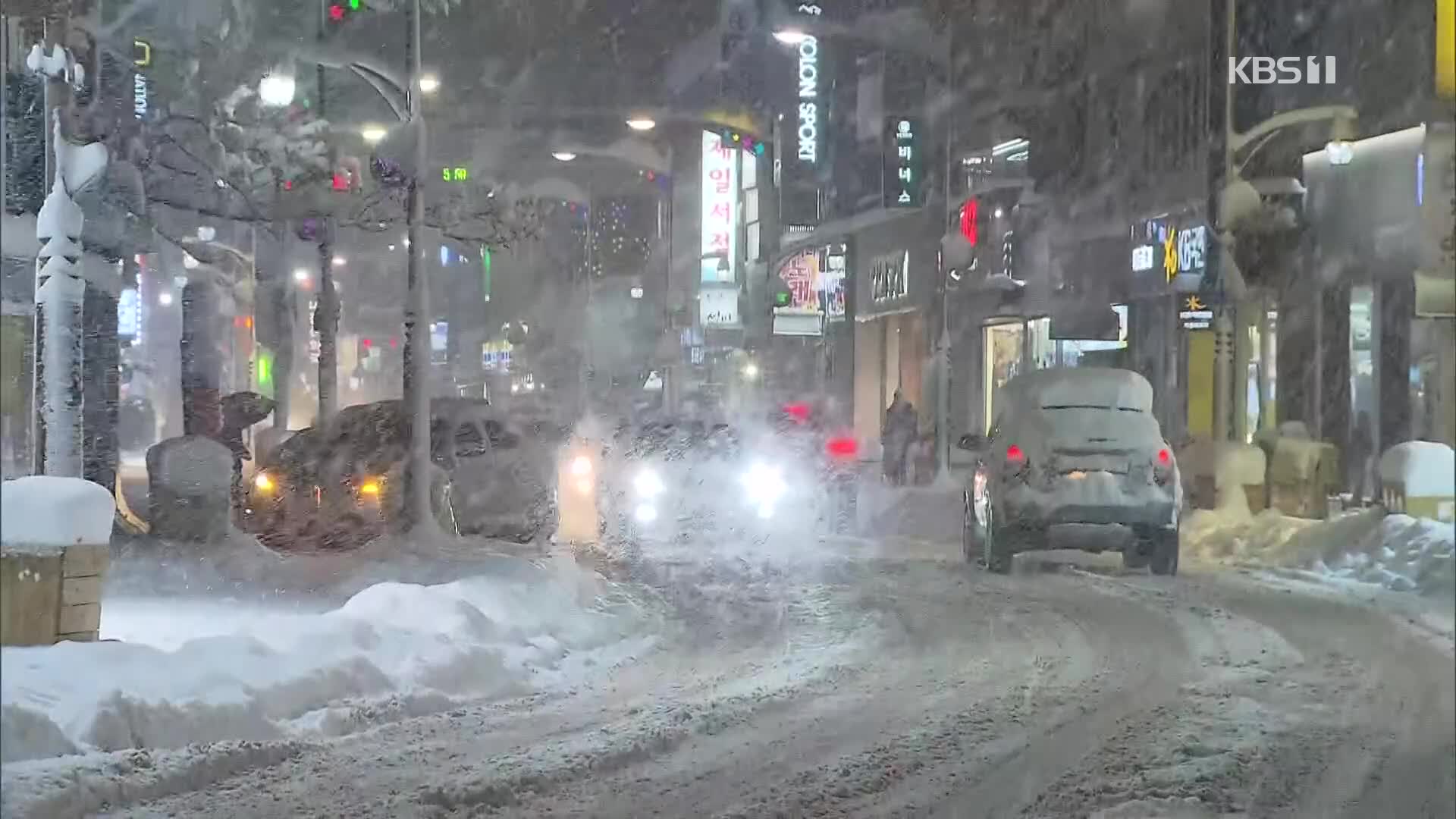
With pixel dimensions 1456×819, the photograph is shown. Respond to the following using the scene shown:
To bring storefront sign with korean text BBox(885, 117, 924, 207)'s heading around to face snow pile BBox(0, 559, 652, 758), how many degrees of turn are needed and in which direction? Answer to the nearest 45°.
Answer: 0° — it already faces it

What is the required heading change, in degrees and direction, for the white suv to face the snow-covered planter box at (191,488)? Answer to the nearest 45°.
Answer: approximately 90° to its left

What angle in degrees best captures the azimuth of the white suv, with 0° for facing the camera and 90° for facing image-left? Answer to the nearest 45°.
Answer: approximately 180°

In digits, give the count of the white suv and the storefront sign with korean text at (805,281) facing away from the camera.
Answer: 1

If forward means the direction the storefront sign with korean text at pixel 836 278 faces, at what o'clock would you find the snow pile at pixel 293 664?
The snow pile is roughly at 12 o'clock from the storefront sign with korean text.

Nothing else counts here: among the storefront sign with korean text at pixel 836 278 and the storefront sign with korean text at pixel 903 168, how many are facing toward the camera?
2

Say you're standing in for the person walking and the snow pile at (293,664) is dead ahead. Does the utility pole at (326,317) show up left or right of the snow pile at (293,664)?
right

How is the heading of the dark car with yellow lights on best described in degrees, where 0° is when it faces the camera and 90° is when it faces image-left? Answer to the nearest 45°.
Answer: approximately 45°
